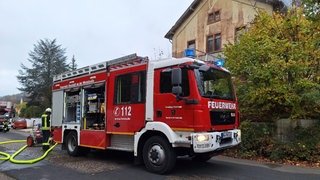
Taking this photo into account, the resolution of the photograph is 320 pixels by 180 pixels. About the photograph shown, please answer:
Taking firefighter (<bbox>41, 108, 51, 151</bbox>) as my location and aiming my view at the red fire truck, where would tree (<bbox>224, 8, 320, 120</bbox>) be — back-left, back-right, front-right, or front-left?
front-left

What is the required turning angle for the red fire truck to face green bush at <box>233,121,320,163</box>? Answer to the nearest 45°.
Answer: approximately 90° to its left

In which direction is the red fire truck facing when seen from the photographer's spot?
facing the viewer and to the right of the viewer

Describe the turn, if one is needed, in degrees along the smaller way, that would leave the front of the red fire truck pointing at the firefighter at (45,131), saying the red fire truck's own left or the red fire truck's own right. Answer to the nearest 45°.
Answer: approximately 180°

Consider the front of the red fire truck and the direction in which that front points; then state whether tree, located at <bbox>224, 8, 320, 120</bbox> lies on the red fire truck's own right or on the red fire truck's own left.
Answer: on the red fire truck's own left
